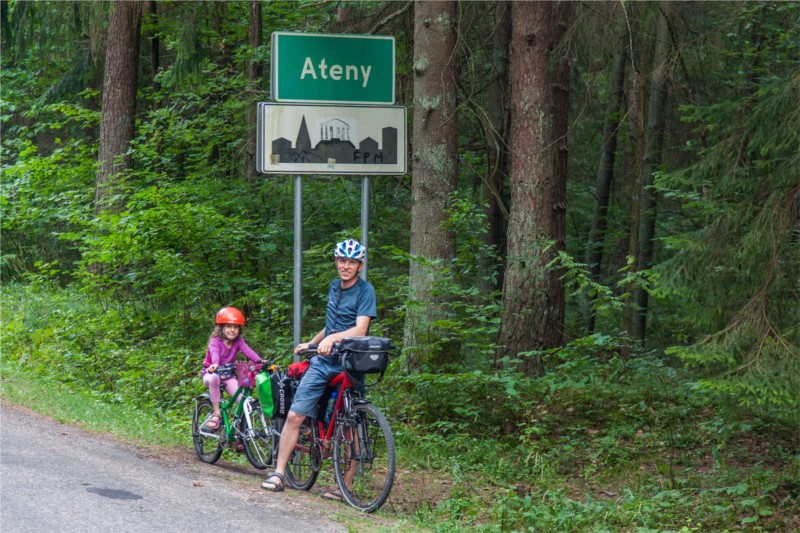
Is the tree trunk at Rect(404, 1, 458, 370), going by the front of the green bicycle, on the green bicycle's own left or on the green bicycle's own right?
on the green bicycle's own left

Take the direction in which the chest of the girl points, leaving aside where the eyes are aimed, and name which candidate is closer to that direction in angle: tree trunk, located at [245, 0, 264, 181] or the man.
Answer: the man

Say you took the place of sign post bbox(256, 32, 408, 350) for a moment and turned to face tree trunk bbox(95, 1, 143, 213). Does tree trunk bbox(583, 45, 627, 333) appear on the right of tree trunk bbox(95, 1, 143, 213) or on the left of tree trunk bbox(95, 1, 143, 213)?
right

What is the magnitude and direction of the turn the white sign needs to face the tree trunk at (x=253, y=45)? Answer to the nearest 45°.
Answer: approximately 180°

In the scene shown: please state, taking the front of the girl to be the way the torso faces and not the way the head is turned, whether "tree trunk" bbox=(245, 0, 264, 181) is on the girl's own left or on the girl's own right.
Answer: on the girl's own left

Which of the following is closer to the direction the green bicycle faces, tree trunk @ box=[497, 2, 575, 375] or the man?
the man

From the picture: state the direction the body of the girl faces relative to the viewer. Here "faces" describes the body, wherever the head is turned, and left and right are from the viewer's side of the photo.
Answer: facing the viewer and to the right of the viewer

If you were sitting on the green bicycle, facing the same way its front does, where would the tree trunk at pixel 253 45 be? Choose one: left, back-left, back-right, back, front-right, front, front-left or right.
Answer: back-left

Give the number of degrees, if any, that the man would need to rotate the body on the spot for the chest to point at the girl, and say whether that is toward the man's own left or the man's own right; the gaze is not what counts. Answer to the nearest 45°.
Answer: approximately 90° to the man's own right

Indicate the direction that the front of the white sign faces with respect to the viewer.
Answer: facing the viewer

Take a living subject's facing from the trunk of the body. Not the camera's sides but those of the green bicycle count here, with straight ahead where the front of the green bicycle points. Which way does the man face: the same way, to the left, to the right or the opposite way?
to the right

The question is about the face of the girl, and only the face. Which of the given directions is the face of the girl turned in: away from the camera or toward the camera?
toward the camera
